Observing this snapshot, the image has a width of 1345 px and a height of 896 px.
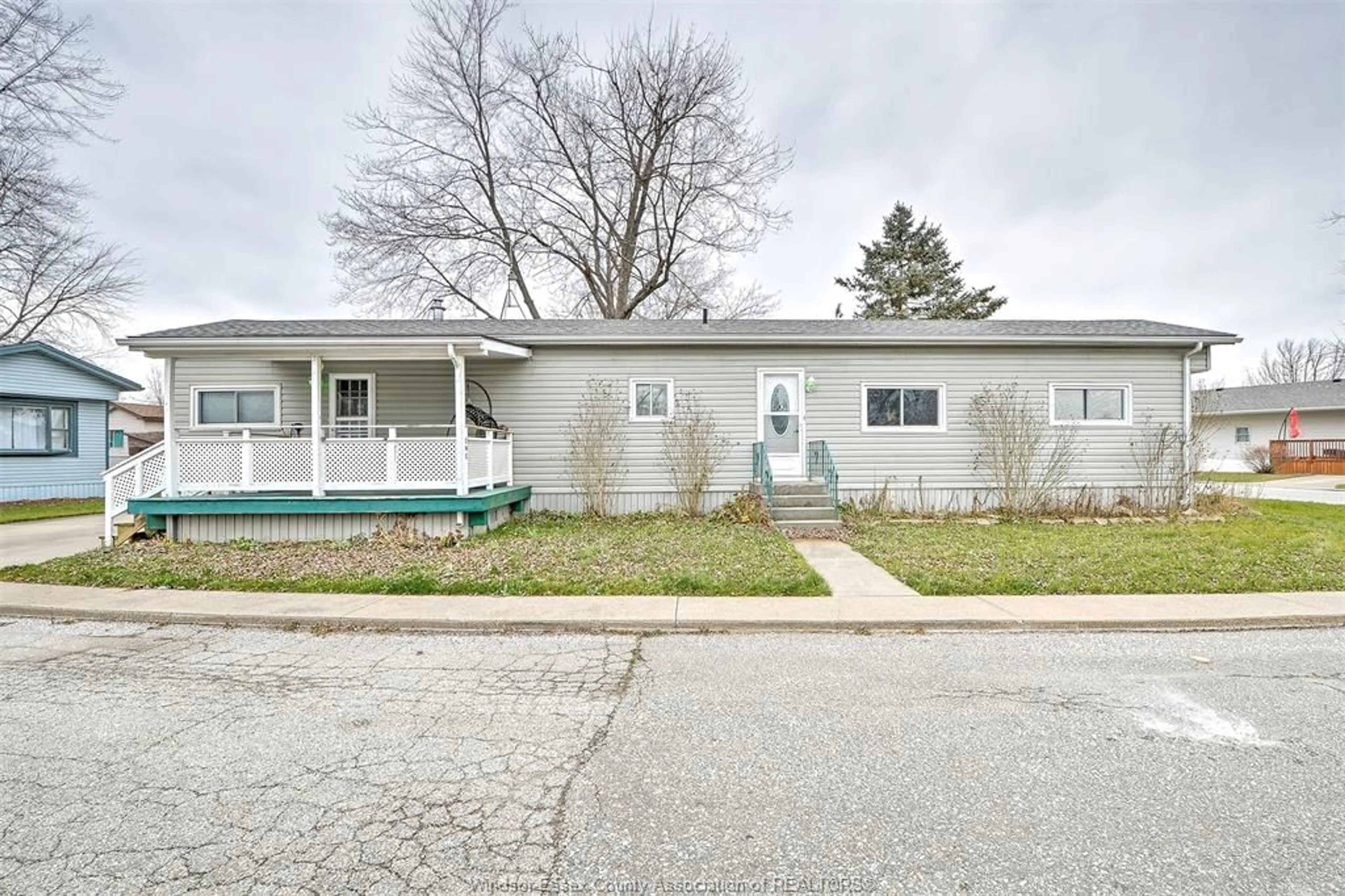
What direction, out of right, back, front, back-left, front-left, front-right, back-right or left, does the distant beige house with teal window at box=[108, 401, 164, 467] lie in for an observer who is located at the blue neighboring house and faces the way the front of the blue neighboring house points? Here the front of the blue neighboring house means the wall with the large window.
back

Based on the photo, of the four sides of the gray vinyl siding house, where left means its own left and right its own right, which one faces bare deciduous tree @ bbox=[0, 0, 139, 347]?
right

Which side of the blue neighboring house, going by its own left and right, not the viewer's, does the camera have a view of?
front

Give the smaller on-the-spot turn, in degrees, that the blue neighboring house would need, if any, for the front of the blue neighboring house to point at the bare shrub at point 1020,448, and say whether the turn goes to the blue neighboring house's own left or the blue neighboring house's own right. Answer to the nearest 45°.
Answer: approximately 45° to the blue neighboring house's own left

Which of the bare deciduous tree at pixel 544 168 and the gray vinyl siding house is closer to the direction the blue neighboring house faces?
the gray vinyl siding house

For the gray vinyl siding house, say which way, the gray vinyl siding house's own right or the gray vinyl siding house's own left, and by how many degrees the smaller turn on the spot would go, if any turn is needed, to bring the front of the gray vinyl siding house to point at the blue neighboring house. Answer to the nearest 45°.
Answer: approximately 90° to the gray vinyl siding house's own right

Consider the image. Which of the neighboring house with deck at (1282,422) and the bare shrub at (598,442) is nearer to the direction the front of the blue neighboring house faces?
the bare shrub

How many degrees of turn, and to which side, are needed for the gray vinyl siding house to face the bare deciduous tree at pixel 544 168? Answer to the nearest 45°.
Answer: approximately 135° to its right

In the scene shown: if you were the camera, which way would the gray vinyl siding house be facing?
facing the viewer

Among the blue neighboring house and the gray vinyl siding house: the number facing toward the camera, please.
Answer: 2

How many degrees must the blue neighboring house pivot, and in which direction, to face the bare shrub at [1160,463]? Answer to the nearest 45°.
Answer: approximately 45° to its left

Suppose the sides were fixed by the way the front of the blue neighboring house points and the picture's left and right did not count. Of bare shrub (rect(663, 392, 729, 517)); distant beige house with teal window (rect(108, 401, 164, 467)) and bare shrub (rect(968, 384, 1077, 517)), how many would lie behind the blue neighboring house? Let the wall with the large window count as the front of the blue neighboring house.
1
